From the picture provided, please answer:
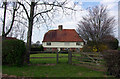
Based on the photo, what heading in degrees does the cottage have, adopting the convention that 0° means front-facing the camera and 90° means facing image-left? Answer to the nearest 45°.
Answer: approximately 0°

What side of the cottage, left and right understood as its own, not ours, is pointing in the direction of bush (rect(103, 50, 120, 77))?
front

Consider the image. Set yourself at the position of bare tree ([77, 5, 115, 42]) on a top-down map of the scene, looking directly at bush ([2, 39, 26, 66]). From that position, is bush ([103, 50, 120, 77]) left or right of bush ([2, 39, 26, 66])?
left
